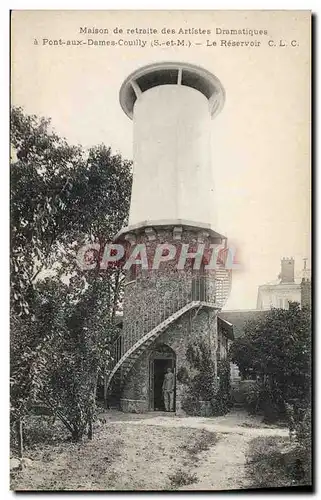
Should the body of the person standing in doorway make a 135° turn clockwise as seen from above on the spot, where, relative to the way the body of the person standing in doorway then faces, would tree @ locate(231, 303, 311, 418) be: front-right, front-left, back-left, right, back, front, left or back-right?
back-right

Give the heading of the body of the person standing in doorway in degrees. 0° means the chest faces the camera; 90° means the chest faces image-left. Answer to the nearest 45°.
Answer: approximately 0°
